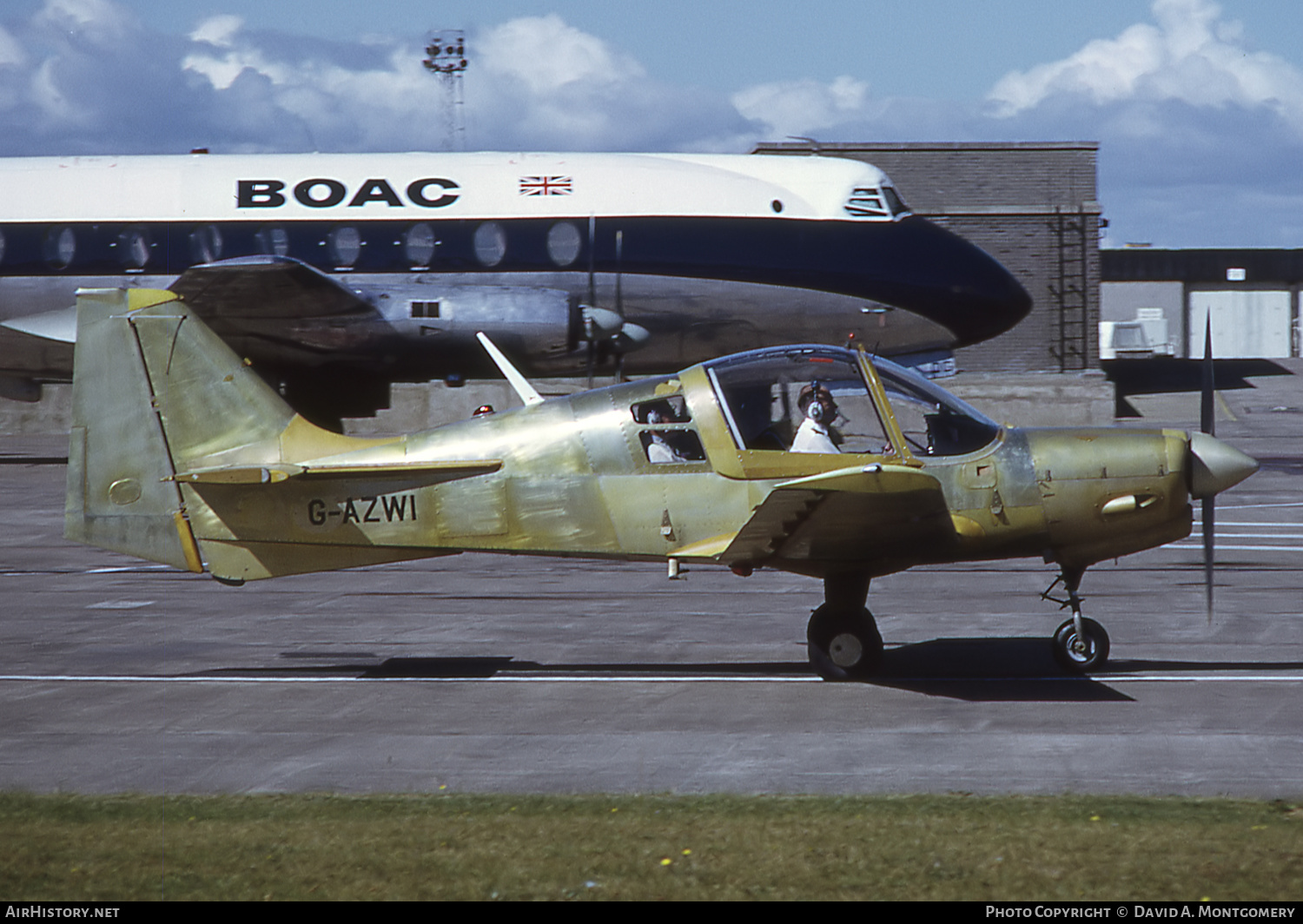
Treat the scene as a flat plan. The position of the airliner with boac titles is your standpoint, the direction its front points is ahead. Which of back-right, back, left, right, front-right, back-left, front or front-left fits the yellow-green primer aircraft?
right

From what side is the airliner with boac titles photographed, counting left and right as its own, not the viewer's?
right

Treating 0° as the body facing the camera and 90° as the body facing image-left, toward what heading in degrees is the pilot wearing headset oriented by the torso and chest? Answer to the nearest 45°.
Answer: approximately 270°

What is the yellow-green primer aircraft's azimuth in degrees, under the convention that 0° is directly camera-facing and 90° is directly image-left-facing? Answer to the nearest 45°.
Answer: approximately 270°

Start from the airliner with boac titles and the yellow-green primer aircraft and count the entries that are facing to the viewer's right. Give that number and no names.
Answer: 2

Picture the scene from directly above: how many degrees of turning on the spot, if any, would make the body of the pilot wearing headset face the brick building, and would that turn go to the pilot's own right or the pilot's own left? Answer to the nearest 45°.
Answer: approximately 90° to the pilot's own left

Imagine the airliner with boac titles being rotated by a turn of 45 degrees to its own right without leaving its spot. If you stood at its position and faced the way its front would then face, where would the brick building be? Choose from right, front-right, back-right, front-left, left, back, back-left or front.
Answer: left

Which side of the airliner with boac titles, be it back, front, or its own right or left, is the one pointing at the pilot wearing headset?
right

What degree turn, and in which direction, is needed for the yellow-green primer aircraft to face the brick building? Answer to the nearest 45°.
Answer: approximately 90° to its left

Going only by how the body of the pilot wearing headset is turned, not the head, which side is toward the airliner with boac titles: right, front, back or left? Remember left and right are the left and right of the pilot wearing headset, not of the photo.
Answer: left

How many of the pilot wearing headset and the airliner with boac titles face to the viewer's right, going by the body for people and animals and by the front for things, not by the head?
2
